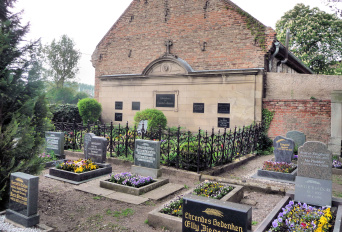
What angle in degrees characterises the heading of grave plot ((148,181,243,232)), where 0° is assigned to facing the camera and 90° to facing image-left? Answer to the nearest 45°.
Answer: approximately 45°

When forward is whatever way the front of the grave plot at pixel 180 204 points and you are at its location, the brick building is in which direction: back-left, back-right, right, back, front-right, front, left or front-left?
back-right

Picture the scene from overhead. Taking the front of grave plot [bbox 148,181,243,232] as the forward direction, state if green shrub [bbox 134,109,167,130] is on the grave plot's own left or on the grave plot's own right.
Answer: on the grave plot's own right

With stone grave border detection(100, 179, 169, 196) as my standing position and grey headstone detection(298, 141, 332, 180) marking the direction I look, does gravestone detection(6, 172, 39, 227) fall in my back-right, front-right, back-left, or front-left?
back-right

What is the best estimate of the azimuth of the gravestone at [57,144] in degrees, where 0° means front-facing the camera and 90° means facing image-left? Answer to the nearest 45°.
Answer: approximately 45°

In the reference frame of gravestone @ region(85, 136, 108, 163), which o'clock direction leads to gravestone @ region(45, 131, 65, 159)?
gravestone @ region(45, 131, 65, 159) is roughly at 3 o'clock from gravestone @ region(85, 136, 108, 163).

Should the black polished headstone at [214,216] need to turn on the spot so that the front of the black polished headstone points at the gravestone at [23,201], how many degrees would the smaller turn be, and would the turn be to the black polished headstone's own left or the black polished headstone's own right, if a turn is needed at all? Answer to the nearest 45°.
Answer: approximately 45° to the black polished headstone's own right

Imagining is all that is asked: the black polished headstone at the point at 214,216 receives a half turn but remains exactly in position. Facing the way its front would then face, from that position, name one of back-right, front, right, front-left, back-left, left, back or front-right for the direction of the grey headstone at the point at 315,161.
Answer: front

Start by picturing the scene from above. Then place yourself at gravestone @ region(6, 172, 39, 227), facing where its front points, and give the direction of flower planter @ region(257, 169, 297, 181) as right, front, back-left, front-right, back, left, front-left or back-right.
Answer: back-left
